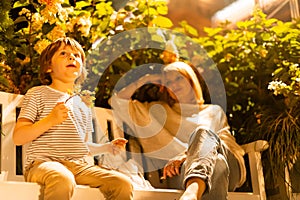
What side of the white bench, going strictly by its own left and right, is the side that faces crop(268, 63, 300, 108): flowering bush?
left

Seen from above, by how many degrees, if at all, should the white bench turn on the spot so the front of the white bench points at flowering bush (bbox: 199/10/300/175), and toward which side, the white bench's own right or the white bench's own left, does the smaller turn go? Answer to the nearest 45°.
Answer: approximately 135° to the white bench's own left

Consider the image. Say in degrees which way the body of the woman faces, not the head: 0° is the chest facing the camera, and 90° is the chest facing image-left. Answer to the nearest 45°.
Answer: approximately 45°

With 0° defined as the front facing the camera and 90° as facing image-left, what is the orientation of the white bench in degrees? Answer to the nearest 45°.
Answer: approximately 0°
